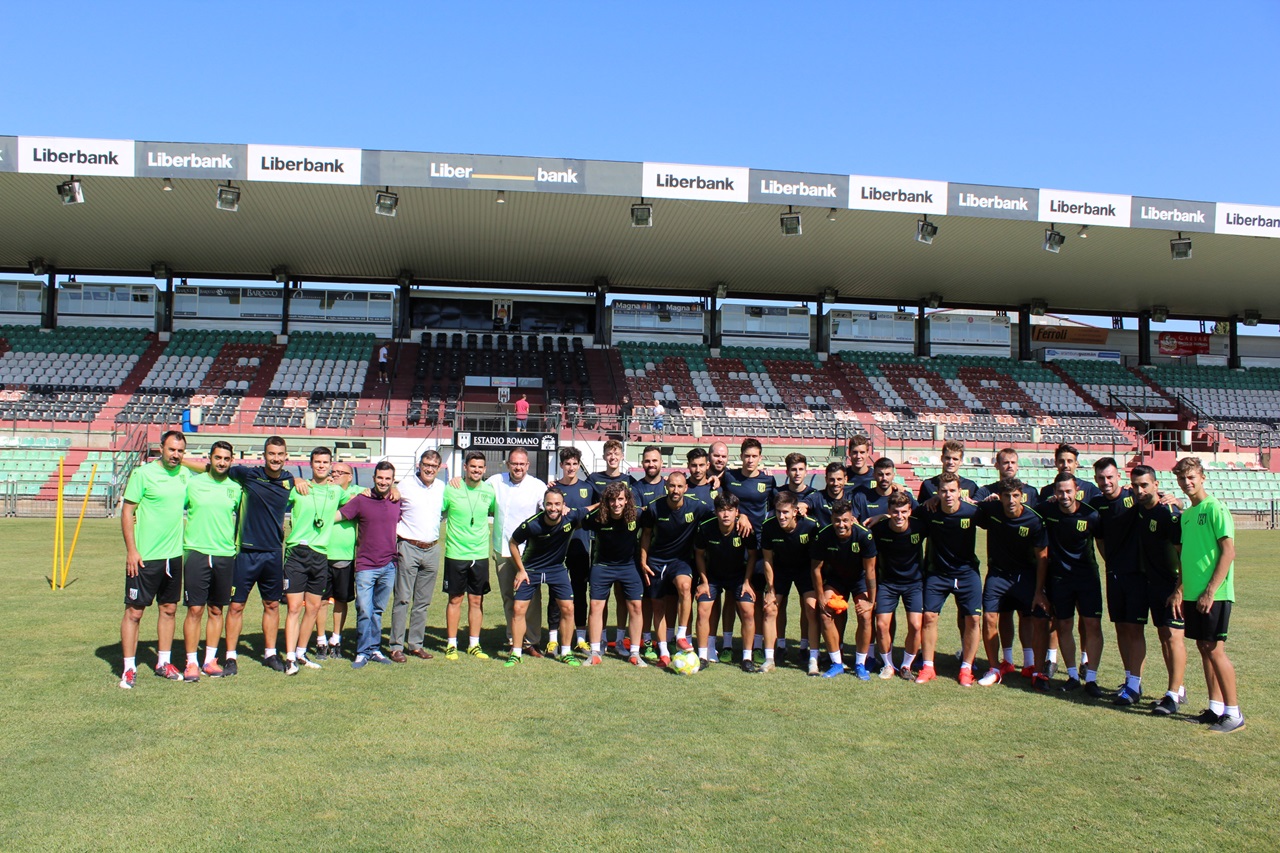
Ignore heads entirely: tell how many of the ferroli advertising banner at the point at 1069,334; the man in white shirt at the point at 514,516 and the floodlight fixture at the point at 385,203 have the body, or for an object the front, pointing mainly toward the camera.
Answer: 3

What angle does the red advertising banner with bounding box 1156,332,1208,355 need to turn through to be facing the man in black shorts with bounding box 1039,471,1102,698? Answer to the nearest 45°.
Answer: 0° — it already faces them

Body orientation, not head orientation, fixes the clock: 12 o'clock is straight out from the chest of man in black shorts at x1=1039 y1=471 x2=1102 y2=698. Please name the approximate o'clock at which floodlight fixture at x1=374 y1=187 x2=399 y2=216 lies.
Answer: The floodlight fixture is roughly at 4 o'clock from the man in black shorts.

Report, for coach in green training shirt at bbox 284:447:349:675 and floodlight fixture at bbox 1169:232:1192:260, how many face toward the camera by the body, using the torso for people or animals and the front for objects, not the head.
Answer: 2

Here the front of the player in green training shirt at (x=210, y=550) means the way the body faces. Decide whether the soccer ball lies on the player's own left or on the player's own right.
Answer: on the player's own left

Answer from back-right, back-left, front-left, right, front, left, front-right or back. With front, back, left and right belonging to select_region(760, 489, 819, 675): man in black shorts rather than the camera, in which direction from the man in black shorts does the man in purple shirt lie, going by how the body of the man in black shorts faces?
right

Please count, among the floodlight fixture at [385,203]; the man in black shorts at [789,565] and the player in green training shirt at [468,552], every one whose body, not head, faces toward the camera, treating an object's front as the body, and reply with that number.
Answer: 3

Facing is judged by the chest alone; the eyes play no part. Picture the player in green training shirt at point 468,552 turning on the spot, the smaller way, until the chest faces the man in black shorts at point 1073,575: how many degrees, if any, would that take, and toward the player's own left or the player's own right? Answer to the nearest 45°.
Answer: approximately 90° to the player's own left
